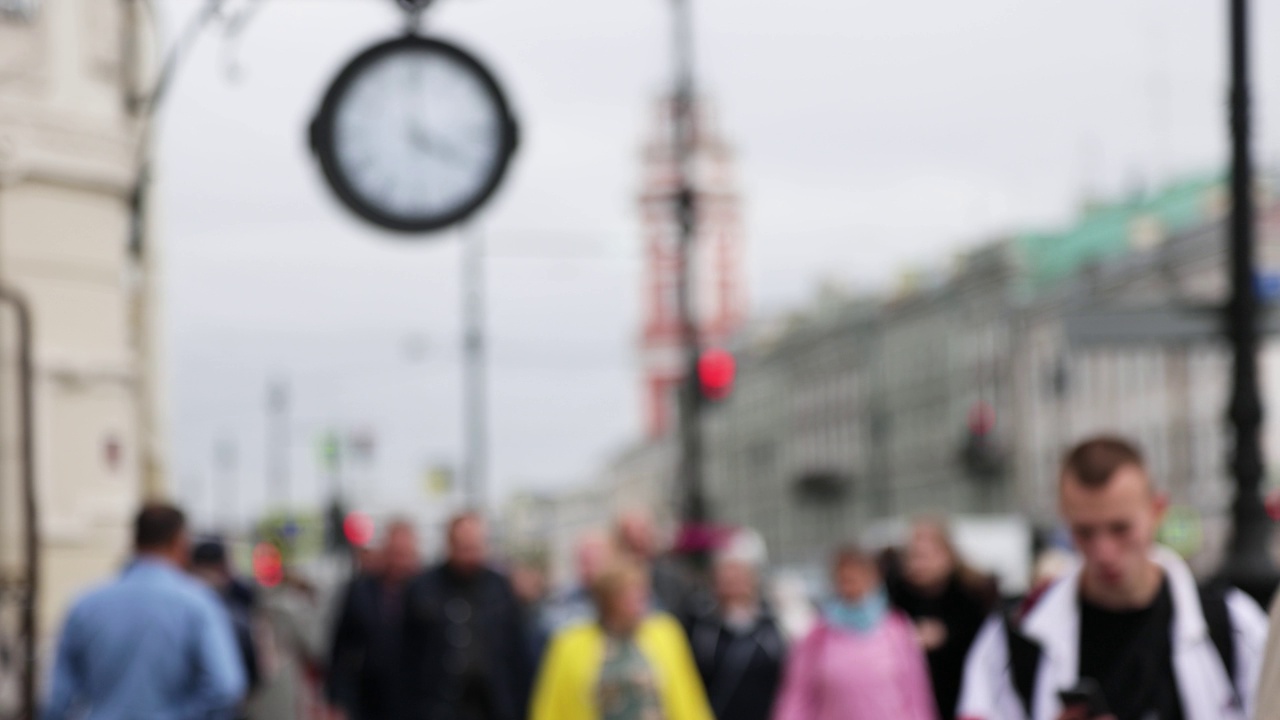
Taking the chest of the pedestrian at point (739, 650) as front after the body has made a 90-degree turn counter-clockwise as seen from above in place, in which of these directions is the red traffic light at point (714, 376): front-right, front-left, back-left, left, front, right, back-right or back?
left

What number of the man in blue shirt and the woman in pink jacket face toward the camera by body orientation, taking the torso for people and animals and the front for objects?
1

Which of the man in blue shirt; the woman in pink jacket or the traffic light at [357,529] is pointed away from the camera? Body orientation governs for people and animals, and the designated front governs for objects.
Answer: the man in blue shirt

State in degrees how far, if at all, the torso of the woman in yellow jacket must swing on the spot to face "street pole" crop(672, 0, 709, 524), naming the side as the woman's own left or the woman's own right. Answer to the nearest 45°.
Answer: approximately 180°

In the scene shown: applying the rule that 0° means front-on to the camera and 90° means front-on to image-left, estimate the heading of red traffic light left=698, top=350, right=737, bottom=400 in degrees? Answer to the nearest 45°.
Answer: approximately 0°
